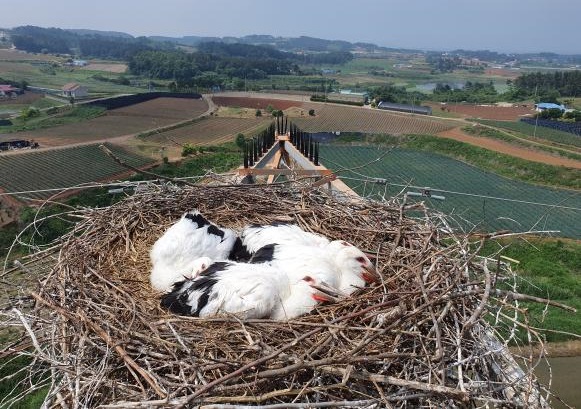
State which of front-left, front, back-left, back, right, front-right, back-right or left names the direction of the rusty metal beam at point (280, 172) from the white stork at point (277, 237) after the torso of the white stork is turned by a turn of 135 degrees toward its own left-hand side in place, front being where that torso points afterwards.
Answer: front-right

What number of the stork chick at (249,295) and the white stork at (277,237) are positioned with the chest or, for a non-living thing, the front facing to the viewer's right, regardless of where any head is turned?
2

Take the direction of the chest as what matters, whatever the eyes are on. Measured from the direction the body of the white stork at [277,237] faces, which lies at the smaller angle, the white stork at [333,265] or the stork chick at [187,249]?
the white stork

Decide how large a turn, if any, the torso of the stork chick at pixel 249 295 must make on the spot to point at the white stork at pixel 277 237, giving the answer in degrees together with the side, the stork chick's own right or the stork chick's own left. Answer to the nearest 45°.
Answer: approximately 90° to the stork chick's own left

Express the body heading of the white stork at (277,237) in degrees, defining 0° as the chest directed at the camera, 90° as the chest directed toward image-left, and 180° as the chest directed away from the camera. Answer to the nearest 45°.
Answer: approximately 270°

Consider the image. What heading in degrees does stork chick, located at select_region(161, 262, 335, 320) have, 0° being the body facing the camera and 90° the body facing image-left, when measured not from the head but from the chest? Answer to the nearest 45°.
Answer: approximately 270°

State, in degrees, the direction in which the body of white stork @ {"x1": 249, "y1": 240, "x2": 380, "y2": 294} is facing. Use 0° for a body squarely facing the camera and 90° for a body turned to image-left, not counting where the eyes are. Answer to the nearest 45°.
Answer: approximately 270°

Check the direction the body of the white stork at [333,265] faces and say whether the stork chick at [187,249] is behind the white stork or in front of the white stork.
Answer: behind

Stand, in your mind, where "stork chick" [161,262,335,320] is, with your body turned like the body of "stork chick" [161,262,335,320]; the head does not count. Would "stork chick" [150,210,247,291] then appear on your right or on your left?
on your left

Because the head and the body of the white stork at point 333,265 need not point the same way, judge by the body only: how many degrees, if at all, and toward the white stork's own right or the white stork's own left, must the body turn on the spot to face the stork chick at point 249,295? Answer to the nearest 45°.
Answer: approximately 135° to the white stork's own right

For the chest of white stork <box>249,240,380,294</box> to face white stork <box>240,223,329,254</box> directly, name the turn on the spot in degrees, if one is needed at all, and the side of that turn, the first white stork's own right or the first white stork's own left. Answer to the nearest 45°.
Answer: approximately 135° to the first white stork's own left

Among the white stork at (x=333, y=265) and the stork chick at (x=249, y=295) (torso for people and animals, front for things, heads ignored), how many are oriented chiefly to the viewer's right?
2
